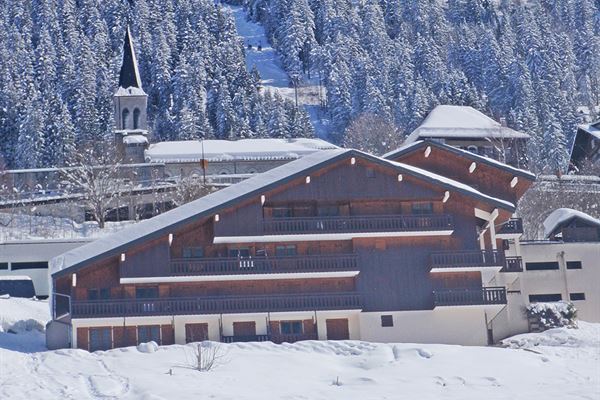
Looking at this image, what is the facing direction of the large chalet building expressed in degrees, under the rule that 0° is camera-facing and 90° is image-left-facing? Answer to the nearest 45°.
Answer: approximately 0°
